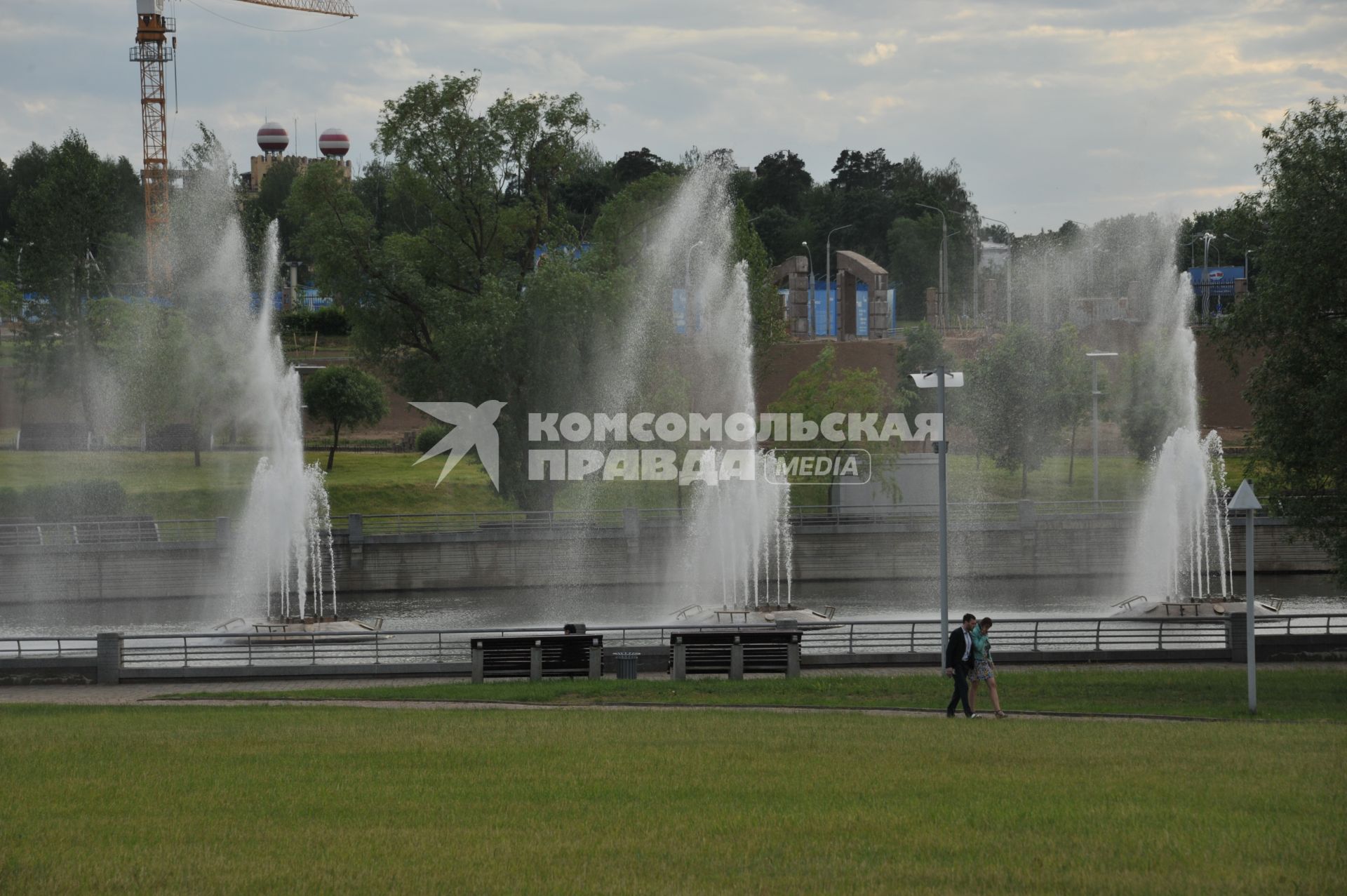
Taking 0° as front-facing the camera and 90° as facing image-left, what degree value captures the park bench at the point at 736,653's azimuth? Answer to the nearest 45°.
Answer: approximately 180°

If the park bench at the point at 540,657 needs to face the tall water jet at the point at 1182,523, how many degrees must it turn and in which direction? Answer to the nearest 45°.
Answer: approximately 45° to its right

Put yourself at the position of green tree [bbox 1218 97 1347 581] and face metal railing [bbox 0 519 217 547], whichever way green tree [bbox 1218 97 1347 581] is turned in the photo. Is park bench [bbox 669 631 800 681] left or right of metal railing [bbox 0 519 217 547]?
left

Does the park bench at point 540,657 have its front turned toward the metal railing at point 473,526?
yes

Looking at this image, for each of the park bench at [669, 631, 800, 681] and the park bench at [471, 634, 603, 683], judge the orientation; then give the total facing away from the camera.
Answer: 2

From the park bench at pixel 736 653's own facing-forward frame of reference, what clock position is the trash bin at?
The trash bin is roughly at 9 o'clock from the park bench.

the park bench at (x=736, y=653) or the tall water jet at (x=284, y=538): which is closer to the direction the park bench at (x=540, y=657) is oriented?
the tall water jet

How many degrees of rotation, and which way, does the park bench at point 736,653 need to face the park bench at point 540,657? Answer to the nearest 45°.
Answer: approximately 90° to its left

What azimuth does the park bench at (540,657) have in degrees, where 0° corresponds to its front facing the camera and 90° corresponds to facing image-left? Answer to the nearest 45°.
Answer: approximately 180°
